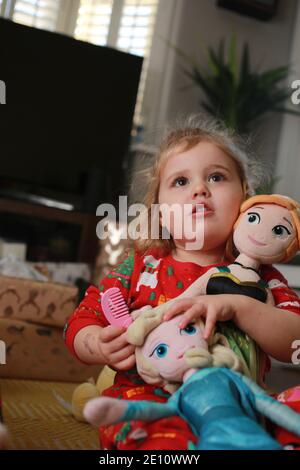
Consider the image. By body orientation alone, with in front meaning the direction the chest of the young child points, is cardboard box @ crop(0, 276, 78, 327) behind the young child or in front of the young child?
behind

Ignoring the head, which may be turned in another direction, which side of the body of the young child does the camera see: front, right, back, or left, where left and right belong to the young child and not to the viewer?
front

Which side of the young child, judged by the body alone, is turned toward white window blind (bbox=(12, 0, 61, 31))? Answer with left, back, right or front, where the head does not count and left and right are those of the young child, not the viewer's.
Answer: back

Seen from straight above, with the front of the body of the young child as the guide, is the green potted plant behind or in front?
behind

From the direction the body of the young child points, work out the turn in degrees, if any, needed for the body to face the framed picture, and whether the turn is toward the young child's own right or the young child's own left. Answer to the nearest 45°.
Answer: approximately 180°

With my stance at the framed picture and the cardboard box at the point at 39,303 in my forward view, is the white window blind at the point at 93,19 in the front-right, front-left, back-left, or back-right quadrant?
front-right

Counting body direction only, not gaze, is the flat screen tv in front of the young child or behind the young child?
behind

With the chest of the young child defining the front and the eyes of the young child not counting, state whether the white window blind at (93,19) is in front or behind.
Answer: behind

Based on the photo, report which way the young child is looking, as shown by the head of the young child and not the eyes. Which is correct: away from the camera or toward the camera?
toward the camera

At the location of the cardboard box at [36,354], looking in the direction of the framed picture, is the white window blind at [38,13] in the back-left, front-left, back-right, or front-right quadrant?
front-left
